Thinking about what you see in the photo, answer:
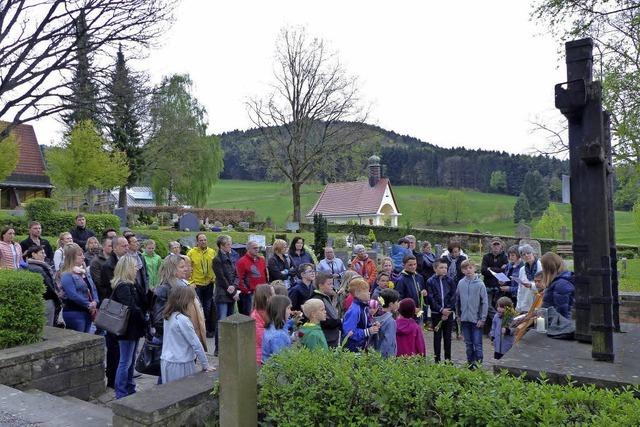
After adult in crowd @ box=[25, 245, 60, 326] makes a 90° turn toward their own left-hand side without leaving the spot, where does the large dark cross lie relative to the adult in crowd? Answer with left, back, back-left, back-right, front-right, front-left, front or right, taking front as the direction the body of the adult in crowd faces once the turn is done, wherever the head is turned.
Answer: back-right

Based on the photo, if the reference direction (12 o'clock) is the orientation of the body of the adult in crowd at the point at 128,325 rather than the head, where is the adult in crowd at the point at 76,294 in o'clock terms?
the adult in crowd at the point at 76,294 is roughly at 8 o'clock from the adult in crowd at the point at 128,325.

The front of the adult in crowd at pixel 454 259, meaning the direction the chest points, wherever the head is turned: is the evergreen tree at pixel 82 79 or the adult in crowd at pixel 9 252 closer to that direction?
the adult in crowd

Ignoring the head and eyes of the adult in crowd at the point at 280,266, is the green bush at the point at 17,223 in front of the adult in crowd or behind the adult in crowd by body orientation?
behind

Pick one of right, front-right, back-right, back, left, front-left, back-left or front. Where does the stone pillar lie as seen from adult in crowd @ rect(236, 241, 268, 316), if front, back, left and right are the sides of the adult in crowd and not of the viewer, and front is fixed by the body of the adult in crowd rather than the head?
front-right

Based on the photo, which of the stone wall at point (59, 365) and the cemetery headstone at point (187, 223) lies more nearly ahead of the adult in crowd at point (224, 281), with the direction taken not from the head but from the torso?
the stone wall

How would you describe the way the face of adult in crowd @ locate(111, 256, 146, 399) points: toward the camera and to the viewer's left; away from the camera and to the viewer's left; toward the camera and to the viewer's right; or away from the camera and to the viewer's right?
away from the camera and to the viewer's right

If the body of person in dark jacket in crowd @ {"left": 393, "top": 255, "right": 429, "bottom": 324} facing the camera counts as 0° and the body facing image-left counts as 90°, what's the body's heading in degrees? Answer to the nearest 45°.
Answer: approximately 315°

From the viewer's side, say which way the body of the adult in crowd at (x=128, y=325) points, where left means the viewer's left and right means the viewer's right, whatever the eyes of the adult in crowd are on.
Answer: facing to the right of the viewer

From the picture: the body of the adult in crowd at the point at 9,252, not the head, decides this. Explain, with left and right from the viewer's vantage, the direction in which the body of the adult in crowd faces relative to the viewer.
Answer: facing the viewer and to the right of the viewer

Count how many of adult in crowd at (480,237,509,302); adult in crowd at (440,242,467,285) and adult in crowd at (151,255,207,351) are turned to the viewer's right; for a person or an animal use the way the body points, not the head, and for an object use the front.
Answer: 1

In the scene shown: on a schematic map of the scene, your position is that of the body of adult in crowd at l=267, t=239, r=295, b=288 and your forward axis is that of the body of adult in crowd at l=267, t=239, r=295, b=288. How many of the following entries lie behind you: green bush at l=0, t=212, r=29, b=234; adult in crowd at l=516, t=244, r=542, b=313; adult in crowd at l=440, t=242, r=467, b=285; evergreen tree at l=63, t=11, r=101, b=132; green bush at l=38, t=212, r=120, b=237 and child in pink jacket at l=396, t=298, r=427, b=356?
3
